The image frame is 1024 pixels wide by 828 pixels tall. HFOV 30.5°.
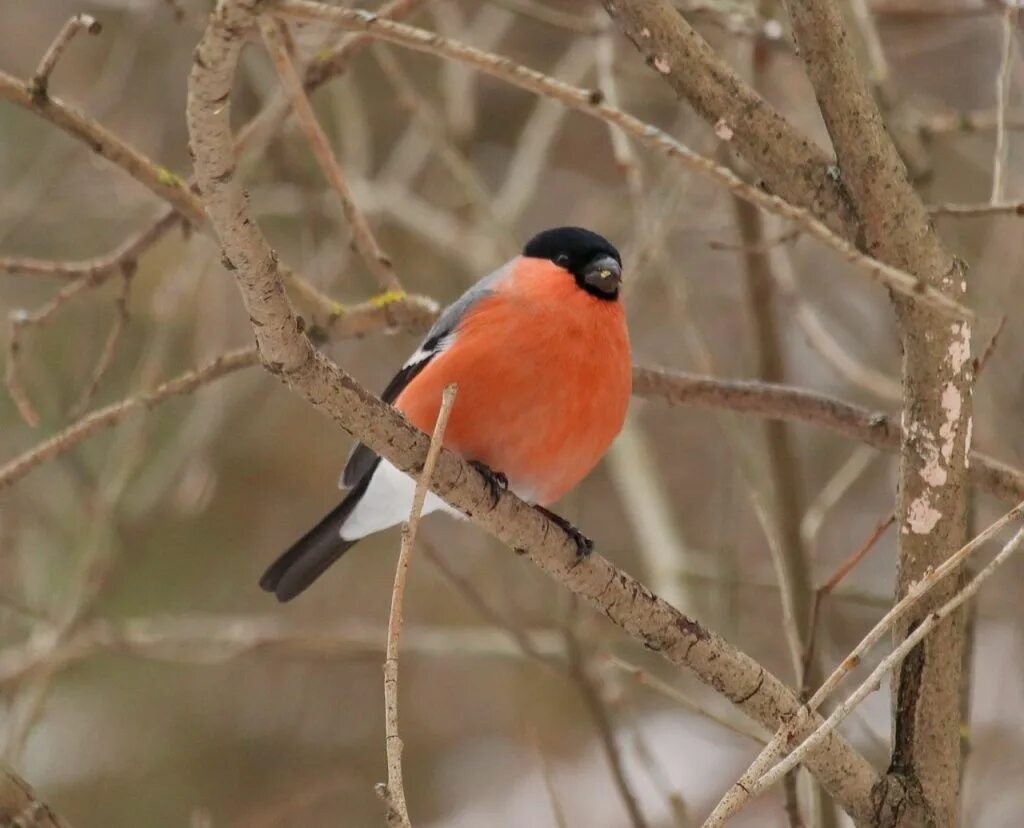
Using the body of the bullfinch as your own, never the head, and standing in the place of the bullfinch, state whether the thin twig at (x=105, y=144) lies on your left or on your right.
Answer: on your right

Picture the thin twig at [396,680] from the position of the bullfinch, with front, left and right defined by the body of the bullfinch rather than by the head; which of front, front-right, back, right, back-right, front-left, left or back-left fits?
front-right

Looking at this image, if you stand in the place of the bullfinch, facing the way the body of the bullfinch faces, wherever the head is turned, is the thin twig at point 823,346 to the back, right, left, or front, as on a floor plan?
left

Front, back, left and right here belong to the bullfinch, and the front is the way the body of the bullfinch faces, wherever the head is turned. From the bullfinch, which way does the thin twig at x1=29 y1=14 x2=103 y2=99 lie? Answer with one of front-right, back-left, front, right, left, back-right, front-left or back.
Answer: right

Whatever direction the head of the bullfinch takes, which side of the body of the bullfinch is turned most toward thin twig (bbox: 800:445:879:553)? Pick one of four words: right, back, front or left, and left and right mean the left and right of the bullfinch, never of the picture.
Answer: left
